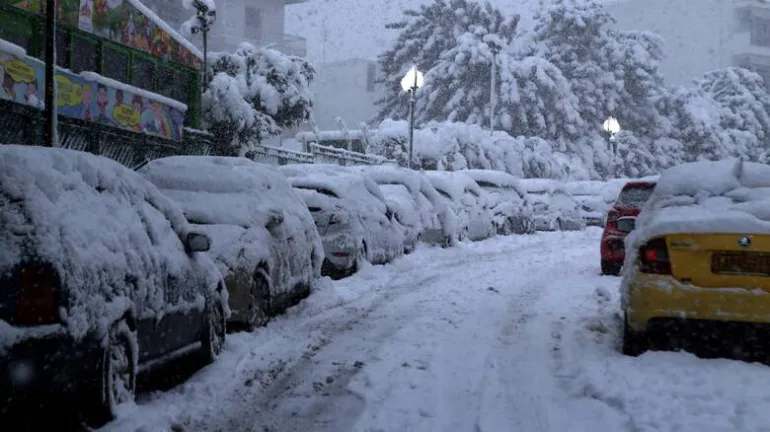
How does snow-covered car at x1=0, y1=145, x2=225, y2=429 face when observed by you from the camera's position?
facing away from the viewer and to the right of the viewer

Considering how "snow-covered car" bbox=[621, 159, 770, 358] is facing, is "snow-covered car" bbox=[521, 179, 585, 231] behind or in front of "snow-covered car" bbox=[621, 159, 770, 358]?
in front

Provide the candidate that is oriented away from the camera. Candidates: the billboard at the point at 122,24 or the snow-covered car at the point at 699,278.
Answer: the snow-covered car

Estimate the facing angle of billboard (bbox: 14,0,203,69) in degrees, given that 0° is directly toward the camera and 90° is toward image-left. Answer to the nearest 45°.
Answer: approximately 315°

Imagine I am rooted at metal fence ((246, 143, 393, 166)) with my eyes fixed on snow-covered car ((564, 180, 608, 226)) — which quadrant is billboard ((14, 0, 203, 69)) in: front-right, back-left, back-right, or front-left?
back-right

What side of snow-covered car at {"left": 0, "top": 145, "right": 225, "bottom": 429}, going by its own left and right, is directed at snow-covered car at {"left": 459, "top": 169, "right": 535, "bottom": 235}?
front

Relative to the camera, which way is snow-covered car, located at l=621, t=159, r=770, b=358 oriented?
away from the camera

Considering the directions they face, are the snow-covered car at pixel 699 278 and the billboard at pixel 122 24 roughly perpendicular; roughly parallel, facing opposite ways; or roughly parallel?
roughly perpendicular

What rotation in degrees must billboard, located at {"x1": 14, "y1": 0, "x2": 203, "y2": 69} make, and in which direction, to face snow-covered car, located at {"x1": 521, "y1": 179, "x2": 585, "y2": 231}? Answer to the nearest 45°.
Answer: approximately 45° to its left

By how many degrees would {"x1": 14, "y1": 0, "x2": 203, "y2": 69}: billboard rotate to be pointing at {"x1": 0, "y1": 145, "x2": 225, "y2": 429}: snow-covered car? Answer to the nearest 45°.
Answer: approximately 45° to its right

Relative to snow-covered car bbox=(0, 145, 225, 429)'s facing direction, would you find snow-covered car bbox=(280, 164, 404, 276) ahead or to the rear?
ahead

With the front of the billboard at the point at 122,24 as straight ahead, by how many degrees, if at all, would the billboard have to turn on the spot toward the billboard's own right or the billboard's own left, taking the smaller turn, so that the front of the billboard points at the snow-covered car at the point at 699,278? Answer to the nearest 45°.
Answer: approximately 45° to the billboard's own right

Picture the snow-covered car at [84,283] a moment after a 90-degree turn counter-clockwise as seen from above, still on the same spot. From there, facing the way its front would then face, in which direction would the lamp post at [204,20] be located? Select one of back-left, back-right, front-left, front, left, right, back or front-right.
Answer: front-right

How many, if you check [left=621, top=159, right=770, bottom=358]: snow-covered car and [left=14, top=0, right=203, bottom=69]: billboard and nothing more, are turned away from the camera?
1
